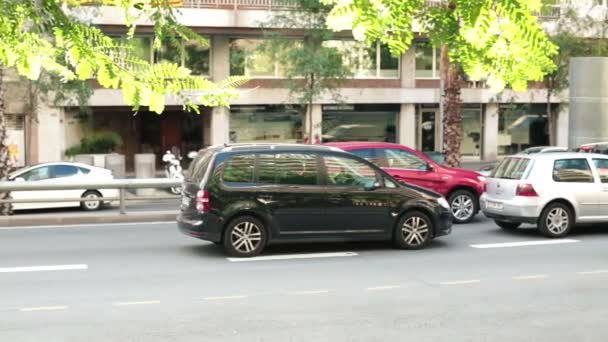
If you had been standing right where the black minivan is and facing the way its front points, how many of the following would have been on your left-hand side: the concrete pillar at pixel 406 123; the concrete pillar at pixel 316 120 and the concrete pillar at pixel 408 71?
3

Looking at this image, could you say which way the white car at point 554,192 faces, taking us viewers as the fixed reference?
facing away from the viewer and to the right of the viewer

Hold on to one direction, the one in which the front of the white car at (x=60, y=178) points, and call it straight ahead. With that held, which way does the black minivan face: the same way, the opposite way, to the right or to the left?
the opposite way

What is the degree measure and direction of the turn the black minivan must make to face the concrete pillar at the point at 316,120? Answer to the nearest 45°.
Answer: approximately 90° to its left

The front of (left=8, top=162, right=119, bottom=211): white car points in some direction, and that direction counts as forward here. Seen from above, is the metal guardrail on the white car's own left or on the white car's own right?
on the white car's own left

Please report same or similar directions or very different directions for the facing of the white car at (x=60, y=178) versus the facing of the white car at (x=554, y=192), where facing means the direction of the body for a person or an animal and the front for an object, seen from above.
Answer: very different directions

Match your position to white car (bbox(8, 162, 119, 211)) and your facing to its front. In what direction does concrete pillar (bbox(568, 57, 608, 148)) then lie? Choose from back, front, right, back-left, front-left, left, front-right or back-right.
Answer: back

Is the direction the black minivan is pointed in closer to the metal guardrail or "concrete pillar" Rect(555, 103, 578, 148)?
the concrete pillar

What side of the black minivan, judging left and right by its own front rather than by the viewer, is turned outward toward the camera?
right

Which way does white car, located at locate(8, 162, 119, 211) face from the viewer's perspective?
to the viewer's left

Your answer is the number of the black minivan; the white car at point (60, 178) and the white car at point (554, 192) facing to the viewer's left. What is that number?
1

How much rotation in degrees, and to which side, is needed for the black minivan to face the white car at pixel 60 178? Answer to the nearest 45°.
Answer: approximately 135° to its left

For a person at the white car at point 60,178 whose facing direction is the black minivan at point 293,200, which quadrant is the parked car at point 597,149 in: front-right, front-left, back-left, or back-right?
front-left
